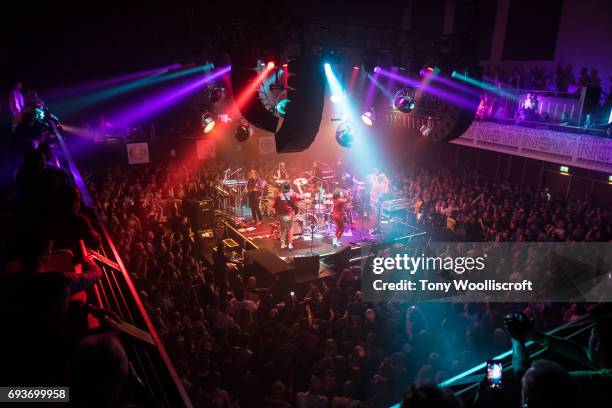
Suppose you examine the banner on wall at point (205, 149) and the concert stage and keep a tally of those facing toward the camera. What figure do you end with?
2

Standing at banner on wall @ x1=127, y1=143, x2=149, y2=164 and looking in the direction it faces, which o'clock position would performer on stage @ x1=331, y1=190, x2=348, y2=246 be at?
The performer on stage is roughly at 11 o'clock from the banner on wall.

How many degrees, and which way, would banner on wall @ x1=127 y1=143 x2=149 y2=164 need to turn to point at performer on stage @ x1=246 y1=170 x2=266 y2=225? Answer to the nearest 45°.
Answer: approximately 45° to its left

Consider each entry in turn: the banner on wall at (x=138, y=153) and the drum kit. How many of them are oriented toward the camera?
2

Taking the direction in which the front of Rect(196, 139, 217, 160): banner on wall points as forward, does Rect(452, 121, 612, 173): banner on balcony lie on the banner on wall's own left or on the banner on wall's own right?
on the banner on wall's own left

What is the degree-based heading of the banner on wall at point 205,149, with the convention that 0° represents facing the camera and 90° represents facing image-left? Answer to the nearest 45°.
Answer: approximately 0°

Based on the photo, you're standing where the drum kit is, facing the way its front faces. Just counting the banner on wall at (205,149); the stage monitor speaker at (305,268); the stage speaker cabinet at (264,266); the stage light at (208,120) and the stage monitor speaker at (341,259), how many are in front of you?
3

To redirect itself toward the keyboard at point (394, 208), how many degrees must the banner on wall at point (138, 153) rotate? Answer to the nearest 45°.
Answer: approximately 45° to its left

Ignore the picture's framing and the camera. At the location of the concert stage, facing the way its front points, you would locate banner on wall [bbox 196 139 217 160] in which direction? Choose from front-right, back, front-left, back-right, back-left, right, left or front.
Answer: back-right

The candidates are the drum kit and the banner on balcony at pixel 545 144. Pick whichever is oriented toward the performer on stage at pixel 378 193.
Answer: the banner on balcony
